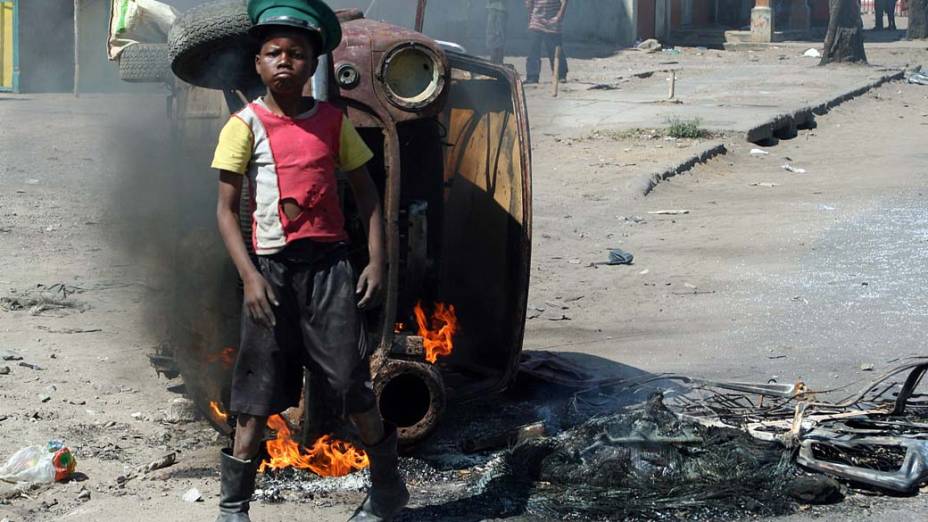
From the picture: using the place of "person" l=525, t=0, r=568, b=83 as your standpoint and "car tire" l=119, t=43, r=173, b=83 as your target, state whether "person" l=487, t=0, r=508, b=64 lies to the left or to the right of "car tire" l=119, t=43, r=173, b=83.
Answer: right

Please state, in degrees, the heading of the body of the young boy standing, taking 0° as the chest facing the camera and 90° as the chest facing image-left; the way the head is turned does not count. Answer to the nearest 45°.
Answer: approximately 0°

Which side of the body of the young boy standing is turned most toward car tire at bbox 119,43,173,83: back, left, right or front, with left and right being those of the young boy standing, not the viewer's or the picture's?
back

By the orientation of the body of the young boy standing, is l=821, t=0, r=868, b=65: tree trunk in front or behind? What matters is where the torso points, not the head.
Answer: behind

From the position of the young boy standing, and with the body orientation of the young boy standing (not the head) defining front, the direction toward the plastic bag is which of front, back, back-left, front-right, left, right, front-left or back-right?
back-right

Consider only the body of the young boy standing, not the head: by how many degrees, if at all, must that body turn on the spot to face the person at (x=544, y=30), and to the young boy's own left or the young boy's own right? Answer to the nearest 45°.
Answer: approximately 180°

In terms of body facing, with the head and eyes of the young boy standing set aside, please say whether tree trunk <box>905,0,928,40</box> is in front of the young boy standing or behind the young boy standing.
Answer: behind

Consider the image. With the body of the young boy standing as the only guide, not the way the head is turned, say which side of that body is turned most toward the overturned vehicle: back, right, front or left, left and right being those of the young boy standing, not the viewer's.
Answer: back
